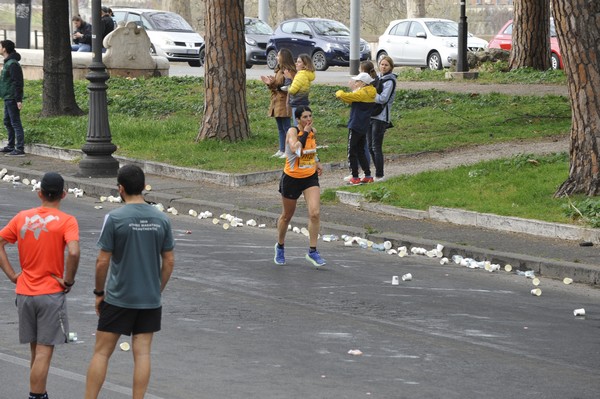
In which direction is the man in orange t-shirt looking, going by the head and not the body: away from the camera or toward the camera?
away from the camera

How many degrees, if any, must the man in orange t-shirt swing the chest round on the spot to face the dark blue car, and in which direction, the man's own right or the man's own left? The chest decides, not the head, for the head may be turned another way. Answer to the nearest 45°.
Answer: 0° — they already face it

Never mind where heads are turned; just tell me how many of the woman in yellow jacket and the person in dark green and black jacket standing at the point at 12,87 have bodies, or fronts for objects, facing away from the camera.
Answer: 0

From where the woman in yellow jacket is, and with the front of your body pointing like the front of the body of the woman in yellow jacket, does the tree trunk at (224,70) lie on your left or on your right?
on your right

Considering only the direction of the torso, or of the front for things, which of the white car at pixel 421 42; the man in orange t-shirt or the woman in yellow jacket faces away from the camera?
the man in orange t-shirt

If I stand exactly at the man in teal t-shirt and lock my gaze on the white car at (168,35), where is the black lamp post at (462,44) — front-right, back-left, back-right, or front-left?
front-right

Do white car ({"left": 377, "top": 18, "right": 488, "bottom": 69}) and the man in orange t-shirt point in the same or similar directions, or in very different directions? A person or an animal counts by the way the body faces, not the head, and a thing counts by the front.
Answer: very different directions

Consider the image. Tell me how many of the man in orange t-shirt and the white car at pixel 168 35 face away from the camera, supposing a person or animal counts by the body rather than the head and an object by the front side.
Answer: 1

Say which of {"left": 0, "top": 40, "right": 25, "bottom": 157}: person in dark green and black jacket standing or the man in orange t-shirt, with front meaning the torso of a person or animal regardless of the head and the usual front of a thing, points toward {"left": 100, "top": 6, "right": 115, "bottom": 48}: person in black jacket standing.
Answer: the man in orange t-shirt

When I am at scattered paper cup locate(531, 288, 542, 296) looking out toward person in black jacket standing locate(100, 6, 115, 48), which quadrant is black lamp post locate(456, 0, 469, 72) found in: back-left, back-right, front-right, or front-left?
front-right

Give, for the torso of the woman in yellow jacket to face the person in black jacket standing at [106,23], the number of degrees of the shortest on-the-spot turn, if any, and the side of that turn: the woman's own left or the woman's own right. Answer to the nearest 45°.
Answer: approximately 90° to the woman's own right
